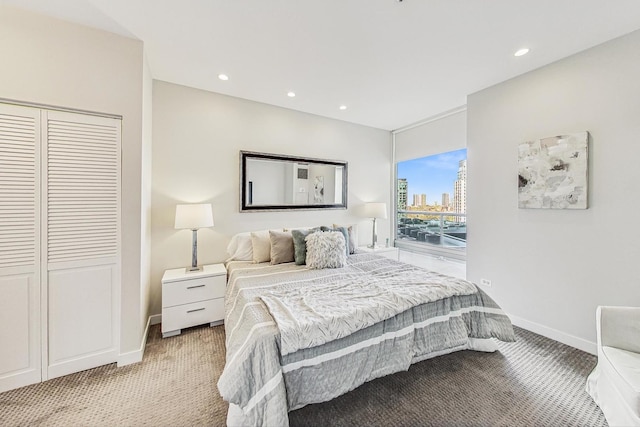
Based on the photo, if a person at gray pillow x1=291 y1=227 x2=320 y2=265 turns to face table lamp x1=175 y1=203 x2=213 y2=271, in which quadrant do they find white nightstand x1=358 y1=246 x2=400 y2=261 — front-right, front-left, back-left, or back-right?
back-right

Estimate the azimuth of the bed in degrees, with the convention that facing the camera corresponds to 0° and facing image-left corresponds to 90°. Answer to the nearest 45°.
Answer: approximately 315°

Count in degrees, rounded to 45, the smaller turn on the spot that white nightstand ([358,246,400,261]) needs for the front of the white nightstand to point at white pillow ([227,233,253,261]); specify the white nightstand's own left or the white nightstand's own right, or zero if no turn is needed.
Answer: approximately 90° to the white nightstand's own right

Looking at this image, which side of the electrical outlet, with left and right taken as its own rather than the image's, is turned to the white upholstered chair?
left

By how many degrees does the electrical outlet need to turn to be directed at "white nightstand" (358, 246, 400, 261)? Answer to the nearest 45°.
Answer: approximately 45° to its right

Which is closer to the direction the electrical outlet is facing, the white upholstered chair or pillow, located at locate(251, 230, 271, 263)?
the pillow

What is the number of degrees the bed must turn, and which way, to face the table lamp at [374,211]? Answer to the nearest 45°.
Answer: approximately 135° to its left

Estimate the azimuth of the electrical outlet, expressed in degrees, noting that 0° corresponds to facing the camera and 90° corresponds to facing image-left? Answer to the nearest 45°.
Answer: approximately 45°

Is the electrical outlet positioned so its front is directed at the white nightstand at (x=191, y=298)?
yes
